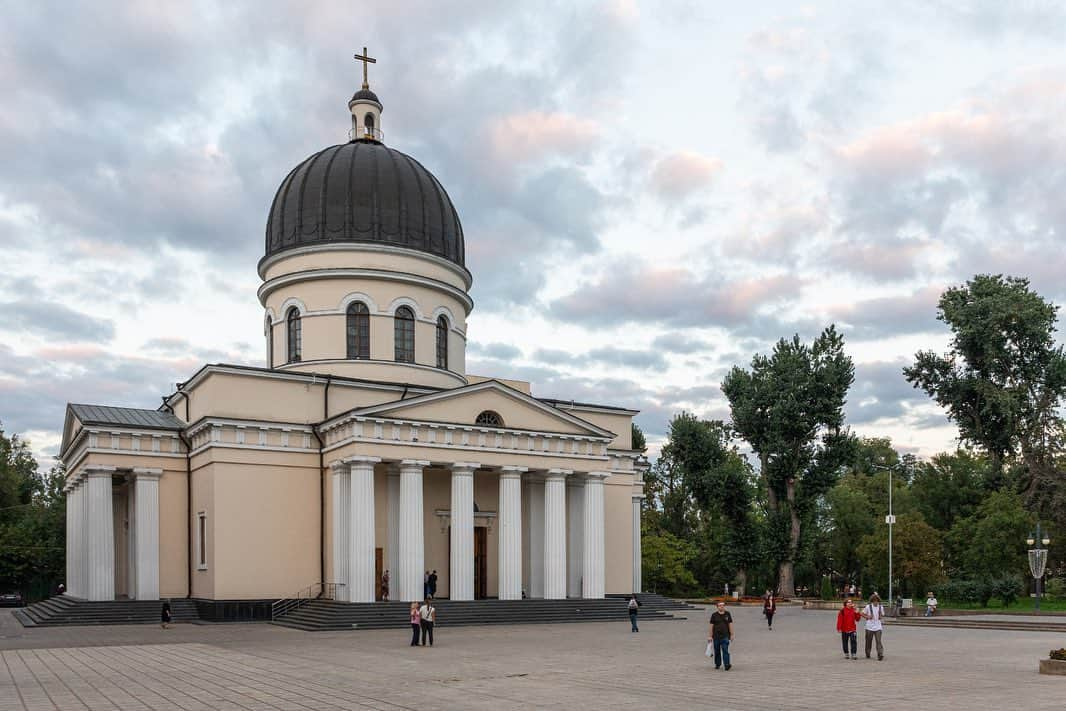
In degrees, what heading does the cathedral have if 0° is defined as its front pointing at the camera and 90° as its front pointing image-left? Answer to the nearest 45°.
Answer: approximately 315°

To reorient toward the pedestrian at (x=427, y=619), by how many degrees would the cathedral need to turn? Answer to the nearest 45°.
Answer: approximately 45° to its right

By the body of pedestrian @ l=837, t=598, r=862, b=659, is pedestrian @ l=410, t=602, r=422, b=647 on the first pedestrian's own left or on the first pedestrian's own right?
on the first pedestrian's own right

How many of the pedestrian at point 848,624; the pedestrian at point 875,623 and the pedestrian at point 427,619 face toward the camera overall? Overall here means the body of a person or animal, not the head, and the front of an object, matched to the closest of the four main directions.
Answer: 2
